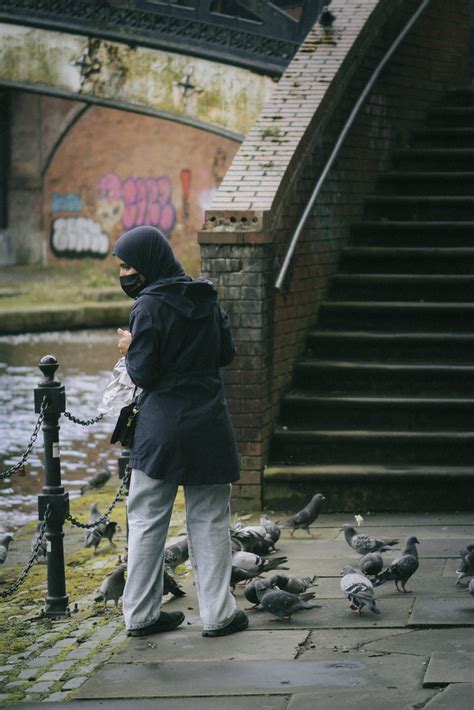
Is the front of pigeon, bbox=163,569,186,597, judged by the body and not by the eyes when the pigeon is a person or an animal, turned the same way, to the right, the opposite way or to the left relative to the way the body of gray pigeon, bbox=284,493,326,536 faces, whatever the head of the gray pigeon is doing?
the opposite way

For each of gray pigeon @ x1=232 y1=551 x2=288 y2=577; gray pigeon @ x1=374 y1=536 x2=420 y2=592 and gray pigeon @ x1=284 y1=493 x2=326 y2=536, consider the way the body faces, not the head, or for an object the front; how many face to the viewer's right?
2

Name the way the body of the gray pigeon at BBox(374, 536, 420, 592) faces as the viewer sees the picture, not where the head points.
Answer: to the viewer's right

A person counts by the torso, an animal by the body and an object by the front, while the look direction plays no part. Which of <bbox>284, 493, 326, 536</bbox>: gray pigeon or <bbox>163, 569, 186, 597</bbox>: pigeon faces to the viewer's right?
the gray pigeon

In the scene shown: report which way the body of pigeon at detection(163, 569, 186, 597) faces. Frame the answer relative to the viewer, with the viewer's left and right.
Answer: facing to the left of the viewer

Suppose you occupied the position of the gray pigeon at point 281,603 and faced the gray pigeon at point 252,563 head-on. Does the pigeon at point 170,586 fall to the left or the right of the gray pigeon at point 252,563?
left

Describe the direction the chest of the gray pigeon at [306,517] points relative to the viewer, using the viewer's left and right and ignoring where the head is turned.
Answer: facing to the right of the viewer

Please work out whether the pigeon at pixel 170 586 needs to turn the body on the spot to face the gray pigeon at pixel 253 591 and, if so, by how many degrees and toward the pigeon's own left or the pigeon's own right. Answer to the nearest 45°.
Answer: approximately 135° to the pigeon's own left

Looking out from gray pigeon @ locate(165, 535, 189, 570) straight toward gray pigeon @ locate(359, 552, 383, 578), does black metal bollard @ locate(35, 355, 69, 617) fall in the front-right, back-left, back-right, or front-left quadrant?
back-right

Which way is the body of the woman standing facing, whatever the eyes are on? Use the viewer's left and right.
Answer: facing away from the viewer and to the left of the viewer
